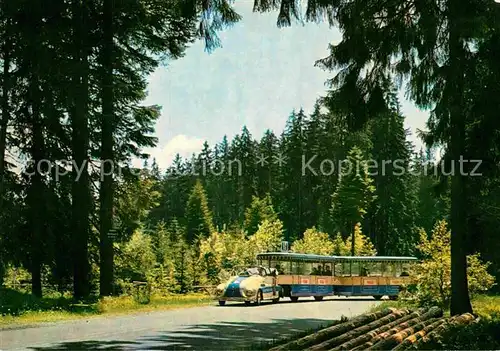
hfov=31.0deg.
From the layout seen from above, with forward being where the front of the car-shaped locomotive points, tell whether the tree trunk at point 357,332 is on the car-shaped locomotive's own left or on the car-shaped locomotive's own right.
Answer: on the car-shaped locomotive's own left

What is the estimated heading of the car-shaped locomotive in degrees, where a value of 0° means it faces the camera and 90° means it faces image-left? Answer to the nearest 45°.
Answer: approximately 45°

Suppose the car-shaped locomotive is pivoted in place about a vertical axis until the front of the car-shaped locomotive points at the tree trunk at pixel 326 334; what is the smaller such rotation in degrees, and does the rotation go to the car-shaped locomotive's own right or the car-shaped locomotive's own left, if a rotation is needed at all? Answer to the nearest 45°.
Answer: approximately 45° to the car-shaped locomotive's own left

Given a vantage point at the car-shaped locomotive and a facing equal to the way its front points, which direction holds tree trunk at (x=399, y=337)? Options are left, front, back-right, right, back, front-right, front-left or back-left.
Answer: front-left
